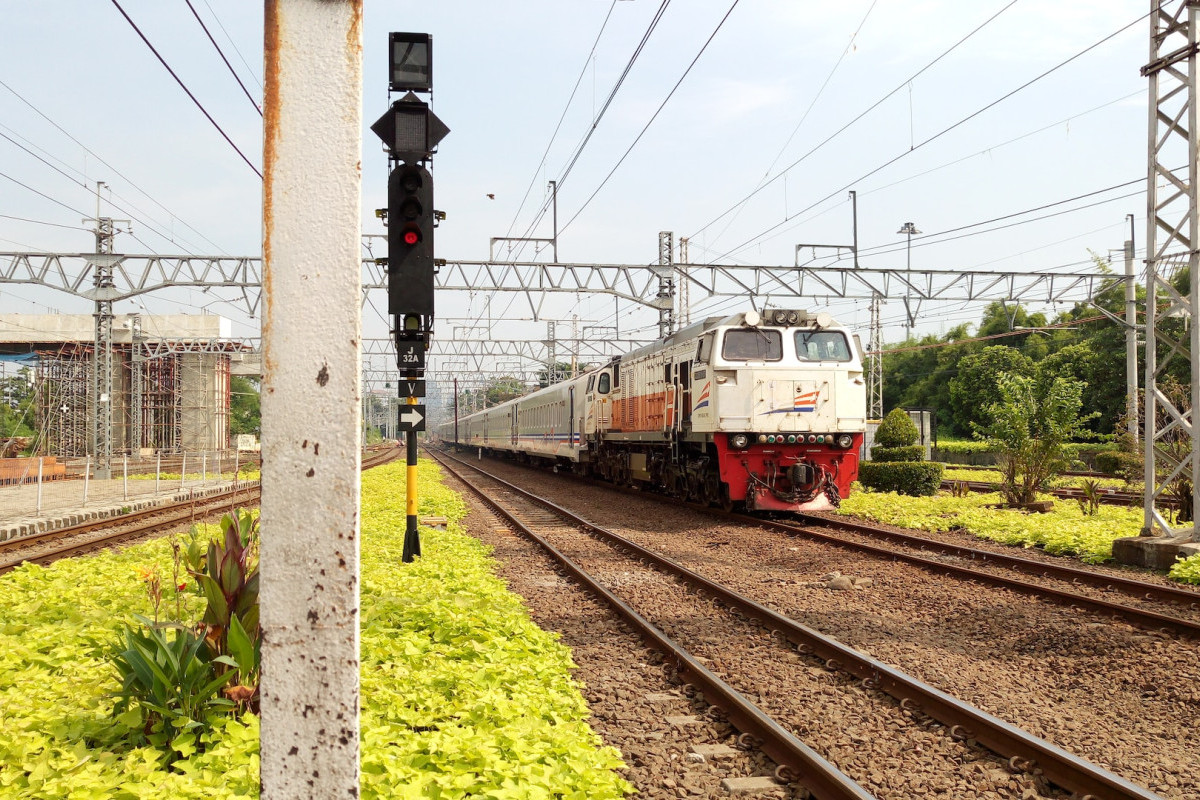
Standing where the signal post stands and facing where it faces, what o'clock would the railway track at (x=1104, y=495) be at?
The railway track is roughly at 8 o'clock from the signal post.

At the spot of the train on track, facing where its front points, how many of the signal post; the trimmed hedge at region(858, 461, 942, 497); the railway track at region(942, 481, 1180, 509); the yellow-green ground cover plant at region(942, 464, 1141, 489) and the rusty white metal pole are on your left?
3

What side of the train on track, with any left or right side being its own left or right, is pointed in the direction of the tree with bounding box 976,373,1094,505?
left

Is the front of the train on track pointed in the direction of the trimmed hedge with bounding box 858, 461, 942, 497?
no

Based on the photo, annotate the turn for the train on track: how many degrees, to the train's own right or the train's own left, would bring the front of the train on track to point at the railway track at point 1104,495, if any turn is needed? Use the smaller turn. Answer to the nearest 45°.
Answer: approximately 90° to the train's own left

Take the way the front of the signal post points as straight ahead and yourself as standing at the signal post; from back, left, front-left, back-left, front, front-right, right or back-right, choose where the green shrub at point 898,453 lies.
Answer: back-left

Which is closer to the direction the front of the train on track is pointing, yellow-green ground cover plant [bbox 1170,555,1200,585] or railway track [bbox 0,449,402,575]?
the yellow-green ground cover plant

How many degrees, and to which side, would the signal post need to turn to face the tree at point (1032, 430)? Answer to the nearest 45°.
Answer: approximately 135° to its left

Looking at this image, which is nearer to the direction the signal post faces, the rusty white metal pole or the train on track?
the rusty white metal pole

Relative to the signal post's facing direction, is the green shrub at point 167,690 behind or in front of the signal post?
in front

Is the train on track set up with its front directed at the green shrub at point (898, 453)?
no

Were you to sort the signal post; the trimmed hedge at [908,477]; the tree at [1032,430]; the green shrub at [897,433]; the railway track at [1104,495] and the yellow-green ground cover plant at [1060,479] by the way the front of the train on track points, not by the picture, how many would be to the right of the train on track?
1

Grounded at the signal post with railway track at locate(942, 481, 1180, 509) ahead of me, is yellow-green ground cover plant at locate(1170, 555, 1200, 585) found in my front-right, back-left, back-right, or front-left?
front-right

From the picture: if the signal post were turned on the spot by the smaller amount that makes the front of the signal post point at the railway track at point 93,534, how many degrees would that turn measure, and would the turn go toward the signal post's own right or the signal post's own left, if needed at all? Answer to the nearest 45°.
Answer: approximately 135° to the signal post's own right

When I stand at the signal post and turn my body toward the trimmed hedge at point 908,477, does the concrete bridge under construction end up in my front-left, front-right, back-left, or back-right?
front-left

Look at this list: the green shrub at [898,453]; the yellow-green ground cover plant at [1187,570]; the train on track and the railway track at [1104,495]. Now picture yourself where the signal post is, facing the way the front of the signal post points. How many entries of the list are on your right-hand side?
0

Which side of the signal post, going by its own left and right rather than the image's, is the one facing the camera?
front

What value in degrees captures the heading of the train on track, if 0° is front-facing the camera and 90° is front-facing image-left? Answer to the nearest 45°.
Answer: approximately 315°
